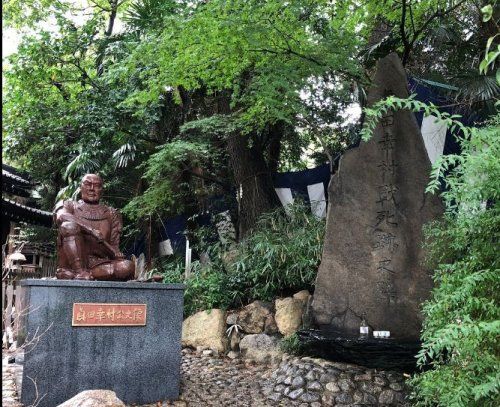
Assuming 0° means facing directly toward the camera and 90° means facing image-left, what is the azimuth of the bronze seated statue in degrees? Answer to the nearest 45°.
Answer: approximately 0°

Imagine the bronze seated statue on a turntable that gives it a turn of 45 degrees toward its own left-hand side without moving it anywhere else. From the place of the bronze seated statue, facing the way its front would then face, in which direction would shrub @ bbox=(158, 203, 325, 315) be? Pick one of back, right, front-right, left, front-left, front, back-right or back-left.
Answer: left

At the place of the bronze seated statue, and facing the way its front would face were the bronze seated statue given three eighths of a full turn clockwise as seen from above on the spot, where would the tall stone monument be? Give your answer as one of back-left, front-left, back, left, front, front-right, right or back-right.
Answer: back-right

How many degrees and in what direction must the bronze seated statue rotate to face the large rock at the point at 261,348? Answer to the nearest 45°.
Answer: approximately 135° to its left

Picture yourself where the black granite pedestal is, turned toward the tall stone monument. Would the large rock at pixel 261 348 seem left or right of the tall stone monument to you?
left

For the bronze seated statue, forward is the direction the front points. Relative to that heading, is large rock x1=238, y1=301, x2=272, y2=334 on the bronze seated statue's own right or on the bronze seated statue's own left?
on the bronze seated statue's own left

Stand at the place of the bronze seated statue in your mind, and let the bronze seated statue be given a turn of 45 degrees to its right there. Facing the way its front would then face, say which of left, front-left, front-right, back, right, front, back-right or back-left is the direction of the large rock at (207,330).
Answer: back
